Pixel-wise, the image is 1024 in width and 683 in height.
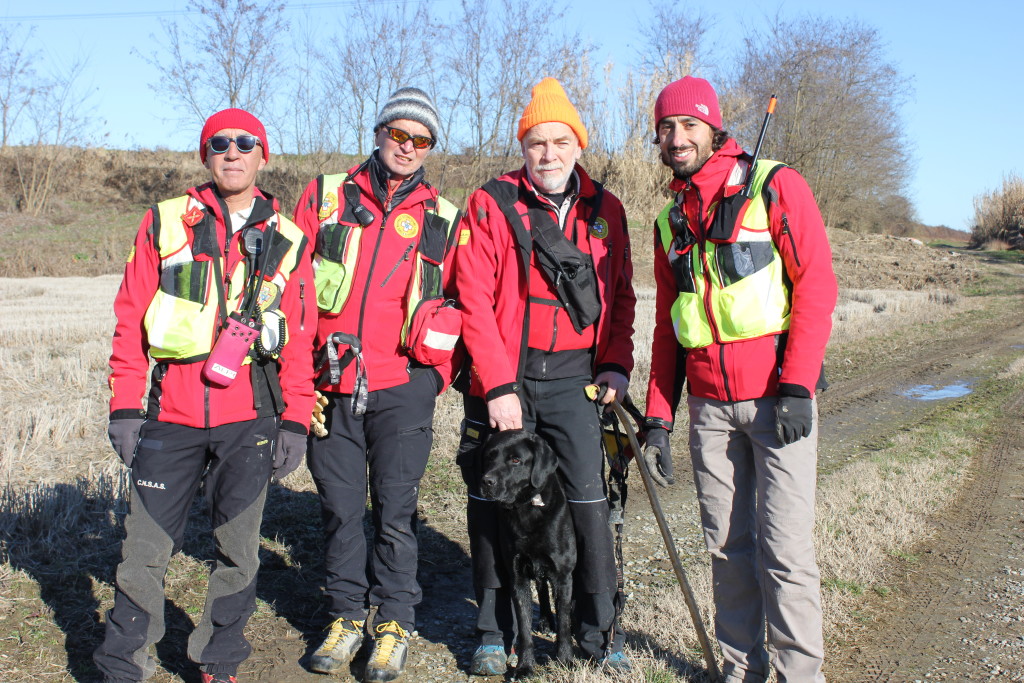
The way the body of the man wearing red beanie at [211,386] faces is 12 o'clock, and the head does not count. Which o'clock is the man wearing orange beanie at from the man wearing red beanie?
The man wearing orange beanie is roughly at 9 o'clock from the man wearing red beanie.

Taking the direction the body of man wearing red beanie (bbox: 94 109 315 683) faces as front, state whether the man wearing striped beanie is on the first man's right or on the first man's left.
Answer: on the first man's left

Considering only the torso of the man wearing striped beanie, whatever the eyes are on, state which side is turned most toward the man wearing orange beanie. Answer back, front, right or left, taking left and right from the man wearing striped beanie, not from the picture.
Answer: left

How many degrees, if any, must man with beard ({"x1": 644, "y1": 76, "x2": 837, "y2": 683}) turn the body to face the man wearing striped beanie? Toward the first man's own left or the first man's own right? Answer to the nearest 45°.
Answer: approximately 45° to the first man's own right

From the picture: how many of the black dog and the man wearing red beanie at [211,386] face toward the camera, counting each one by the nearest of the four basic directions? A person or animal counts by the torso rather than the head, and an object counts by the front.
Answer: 2

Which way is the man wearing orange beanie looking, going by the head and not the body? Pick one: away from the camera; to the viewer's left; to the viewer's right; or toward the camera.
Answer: toward the camera

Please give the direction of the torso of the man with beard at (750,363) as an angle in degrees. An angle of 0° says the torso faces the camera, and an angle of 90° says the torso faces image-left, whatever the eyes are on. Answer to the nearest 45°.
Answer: approximately 45°

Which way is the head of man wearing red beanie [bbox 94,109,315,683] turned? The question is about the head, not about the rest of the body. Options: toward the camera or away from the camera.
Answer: toward the camera

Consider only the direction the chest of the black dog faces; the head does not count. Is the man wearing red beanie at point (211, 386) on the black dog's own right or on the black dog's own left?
on the black dog's own right

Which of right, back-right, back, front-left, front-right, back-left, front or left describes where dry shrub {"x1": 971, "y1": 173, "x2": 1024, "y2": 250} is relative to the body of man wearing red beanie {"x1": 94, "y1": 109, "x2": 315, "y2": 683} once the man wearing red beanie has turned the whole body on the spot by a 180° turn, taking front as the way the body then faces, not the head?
front-right

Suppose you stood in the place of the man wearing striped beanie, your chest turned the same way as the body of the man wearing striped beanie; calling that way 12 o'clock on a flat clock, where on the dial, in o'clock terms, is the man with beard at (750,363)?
The man with beard is roughly at 10 o'clock from the man wearing striped beanie.

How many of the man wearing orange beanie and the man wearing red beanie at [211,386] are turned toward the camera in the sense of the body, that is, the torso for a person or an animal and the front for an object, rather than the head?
2

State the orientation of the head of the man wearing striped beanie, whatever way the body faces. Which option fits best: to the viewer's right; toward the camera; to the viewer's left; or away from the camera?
toward the camera

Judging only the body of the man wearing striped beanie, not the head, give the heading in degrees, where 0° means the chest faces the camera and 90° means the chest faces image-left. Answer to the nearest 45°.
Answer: approximately 0°

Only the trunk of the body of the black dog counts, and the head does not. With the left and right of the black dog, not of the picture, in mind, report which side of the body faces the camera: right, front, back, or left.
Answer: front
